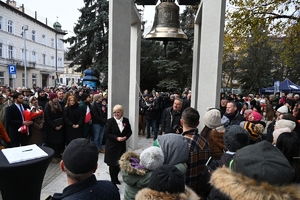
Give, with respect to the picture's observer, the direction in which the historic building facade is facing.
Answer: facing the viewer and to the right of the viewer

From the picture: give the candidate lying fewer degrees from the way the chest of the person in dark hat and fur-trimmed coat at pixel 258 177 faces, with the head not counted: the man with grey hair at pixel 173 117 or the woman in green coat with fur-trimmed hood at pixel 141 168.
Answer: the man with grey hair

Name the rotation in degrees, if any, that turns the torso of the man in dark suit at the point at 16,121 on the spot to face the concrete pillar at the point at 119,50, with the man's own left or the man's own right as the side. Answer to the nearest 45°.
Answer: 0° — they already face it

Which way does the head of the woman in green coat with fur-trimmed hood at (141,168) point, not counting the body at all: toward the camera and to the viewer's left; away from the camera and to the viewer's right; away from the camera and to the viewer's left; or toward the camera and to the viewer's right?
away from the camera and to the viewer's left

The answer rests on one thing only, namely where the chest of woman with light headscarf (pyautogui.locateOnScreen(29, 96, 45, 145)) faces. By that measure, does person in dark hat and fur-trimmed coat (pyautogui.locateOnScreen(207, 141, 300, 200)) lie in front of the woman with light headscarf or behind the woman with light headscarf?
in front

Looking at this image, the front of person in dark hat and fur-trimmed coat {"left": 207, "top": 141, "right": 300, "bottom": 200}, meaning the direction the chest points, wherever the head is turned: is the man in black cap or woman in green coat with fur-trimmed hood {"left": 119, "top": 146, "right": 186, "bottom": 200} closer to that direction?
the woman in green coat with fur-trimmed hood

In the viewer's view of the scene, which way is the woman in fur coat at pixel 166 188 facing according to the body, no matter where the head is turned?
away from the camera

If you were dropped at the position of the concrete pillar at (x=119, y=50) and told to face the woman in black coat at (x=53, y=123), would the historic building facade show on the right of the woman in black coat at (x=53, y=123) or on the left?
right

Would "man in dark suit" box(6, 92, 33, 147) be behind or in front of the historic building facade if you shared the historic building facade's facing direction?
in front

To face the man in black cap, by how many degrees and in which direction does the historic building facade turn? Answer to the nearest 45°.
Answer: approximately 45° to its right

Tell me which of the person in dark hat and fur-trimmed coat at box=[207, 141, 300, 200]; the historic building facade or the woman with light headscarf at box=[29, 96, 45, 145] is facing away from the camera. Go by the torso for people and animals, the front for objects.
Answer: the person in dark hat and fur-trimmed coat

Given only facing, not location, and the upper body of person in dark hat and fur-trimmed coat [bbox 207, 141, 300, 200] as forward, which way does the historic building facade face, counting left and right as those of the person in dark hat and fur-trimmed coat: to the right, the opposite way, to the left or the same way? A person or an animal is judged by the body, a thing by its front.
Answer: to the right

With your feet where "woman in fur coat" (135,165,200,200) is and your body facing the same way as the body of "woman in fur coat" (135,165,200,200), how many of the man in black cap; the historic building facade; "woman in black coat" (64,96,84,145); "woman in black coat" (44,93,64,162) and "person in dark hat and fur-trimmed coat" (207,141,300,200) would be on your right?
1

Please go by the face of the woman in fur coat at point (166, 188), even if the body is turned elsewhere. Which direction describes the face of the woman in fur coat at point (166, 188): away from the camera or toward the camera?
away from the camera

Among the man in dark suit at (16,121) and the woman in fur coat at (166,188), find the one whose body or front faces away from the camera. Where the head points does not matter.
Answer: the woman in fur coat

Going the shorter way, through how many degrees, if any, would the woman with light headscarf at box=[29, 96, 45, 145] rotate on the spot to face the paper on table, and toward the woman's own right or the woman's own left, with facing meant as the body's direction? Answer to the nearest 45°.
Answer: approximately 45° to the woman's own right

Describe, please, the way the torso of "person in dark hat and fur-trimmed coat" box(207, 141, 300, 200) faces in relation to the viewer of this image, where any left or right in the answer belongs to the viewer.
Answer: facing away from the viewer

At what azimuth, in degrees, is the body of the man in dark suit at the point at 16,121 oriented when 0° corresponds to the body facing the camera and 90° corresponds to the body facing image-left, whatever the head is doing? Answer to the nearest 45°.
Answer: approximately 315°

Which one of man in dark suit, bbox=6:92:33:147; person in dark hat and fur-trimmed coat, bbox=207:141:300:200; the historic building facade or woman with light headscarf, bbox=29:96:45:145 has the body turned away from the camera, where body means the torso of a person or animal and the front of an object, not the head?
the person in dark hat and fur-trimmed coat

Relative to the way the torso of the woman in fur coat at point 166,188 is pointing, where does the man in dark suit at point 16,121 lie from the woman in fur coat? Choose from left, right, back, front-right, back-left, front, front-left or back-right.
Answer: front-left
